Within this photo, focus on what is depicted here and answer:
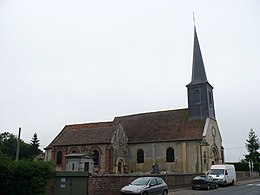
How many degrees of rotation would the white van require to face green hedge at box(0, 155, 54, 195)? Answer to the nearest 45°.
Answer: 0° — it already faces it

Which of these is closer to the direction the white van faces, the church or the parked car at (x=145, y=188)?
the parked car

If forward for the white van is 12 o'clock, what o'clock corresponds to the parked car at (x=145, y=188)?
The parked car is roughly at 11 o'clock from the white van.

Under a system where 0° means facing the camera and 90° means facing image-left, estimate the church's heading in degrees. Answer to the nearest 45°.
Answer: approximately 315°

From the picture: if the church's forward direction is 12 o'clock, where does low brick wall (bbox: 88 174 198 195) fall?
The low brick wall is roughly at 2 o'clock from the church.

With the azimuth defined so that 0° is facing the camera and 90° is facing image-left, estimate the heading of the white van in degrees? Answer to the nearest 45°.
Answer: approximately 45°

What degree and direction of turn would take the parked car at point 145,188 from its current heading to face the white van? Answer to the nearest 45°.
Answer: approximately 180°
